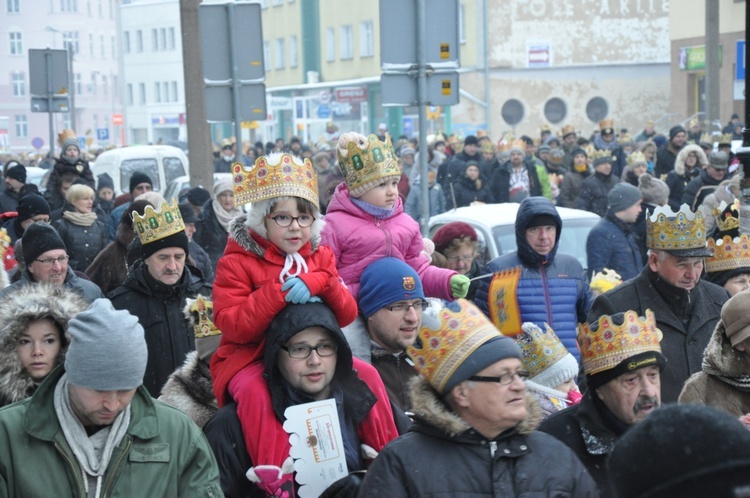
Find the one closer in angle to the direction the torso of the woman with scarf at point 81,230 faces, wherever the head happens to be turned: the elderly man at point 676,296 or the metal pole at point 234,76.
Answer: the elderly man

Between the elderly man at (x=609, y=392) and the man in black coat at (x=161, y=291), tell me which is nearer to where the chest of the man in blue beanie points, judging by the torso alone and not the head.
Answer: the elderly man

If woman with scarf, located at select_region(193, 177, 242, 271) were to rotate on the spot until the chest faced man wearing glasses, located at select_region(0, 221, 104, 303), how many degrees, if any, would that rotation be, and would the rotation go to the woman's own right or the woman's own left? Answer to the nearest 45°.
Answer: approximately 45° to the woman's own right

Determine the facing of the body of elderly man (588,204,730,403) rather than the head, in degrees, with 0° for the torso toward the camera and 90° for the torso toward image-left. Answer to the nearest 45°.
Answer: approximately 315°
